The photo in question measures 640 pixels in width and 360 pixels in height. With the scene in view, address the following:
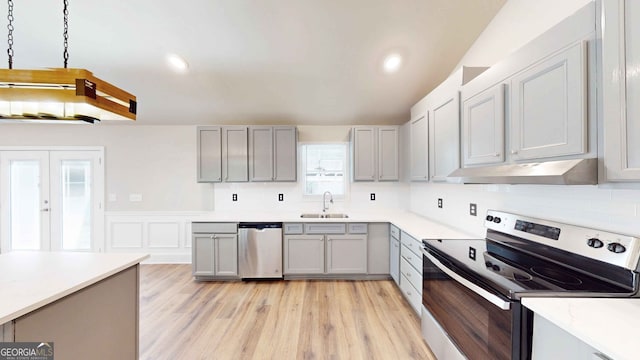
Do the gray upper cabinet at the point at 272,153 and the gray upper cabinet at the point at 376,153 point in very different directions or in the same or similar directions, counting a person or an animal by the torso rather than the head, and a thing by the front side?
same or similar directions

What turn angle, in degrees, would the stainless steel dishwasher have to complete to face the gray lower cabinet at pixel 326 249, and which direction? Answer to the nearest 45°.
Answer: approximately 90° to its left

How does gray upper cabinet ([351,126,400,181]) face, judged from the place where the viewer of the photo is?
facing the viewer

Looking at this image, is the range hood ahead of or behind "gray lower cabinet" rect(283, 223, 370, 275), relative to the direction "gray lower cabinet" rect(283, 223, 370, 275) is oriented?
ahead

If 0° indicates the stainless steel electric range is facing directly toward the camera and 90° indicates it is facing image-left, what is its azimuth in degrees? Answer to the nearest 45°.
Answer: approximately 45°

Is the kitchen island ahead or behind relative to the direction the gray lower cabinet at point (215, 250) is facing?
ahead

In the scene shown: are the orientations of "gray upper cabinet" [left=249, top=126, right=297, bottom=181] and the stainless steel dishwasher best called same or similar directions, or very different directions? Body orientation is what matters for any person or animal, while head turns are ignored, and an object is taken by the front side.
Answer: same or similar directions

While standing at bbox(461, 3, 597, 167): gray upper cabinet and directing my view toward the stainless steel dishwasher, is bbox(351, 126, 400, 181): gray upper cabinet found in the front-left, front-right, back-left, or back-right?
front-right

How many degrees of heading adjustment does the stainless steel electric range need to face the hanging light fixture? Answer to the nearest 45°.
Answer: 0° — it already faces it

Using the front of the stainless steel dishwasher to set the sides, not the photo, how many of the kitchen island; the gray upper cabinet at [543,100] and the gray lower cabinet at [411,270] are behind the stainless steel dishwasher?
0

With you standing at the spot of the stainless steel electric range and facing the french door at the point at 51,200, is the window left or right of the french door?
right

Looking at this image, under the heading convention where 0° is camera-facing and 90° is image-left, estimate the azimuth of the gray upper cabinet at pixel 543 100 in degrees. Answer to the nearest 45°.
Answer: approximately 45°

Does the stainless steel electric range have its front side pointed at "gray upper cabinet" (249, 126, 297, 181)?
no

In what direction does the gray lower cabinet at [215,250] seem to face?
toward the camera

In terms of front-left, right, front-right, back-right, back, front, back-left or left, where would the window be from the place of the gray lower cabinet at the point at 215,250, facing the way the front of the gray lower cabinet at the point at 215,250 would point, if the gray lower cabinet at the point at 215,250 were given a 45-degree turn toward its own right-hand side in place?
back-left

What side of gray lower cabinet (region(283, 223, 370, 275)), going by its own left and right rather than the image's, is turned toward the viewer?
front

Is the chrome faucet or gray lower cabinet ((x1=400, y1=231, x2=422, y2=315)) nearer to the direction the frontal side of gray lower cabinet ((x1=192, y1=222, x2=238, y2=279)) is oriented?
the gray lower cabinet

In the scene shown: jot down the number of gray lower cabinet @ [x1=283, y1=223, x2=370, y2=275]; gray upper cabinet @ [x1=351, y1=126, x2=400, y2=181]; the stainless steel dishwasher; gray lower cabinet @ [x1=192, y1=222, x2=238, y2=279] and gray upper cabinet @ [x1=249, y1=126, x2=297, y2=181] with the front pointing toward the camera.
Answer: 5

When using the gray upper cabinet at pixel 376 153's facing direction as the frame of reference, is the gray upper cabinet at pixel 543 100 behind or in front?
in front

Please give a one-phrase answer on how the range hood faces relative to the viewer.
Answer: facing the viewer and to the left of the viewer
